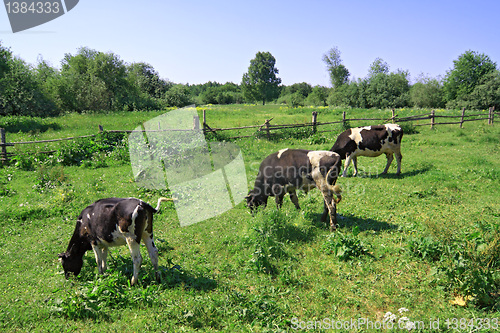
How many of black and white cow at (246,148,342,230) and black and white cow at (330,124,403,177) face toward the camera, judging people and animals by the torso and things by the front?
0

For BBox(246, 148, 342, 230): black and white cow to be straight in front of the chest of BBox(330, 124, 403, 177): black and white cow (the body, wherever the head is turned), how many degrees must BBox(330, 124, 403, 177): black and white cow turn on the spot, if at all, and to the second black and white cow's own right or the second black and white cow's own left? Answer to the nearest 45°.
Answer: approximately 90° to the second black and white cow's own left

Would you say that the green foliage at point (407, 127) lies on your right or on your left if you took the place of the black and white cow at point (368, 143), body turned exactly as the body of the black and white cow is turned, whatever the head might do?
on your right

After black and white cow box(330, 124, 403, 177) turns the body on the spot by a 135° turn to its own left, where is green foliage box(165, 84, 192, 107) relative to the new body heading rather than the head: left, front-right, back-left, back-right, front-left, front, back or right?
back

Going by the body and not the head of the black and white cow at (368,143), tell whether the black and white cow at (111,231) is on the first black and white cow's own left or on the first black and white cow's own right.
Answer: on the first black and white cow's own left

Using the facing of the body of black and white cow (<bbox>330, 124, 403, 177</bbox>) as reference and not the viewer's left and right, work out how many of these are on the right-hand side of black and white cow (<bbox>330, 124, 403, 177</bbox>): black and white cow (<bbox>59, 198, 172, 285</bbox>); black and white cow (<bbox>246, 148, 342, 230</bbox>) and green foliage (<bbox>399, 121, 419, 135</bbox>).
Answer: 1

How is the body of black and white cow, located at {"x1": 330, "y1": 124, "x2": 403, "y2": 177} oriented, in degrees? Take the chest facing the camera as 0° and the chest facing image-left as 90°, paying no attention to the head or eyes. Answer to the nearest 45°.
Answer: approximately 90°

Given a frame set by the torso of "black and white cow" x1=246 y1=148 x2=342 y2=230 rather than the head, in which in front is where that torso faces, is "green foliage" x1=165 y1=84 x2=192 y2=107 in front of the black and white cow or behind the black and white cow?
in front
